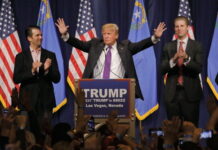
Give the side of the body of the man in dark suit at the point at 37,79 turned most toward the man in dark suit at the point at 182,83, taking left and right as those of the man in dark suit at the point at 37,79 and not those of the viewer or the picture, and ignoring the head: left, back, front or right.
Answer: left

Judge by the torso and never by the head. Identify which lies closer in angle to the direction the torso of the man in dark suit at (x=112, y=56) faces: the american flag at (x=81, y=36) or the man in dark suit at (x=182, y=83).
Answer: the man in dark suit

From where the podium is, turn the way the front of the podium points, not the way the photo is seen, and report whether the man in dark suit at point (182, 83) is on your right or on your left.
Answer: on your left

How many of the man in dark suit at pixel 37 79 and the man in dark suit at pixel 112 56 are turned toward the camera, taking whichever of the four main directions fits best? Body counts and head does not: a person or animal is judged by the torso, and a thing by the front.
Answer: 2

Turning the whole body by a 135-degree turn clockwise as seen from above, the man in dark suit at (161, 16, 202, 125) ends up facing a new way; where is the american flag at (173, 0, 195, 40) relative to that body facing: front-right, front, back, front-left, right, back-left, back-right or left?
front-right

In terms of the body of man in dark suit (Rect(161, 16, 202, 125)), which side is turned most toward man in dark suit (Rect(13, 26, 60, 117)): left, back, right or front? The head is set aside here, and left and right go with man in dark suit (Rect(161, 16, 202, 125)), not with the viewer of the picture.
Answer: right

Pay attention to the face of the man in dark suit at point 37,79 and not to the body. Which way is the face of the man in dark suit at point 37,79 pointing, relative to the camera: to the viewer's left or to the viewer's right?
to the viewer's right

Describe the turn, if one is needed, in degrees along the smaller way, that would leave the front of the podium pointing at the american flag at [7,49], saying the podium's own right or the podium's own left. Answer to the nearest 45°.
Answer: approximately 135° to the podium's own right

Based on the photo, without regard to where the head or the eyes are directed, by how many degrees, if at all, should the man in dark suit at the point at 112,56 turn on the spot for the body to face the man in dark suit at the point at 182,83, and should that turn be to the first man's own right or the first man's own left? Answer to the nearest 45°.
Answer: approximately 90° to the first man's own left
